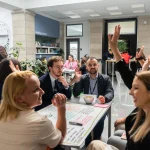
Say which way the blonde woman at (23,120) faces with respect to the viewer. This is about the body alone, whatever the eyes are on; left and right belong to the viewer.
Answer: facing away from the viewer and to the right of the viewer

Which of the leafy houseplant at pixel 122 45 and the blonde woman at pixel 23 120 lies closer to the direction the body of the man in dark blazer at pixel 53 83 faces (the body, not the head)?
the blonde woman

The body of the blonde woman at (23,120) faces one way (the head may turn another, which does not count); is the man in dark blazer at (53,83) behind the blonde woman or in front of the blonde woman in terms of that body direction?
in front

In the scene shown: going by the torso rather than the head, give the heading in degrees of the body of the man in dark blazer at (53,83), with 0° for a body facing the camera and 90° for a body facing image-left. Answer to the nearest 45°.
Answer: approximately 315°

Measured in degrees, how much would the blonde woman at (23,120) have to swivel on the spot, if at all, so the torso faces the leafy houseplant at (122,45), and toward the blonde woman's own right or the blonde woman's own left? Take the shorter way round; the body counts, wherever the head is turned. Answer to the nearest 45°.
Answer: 0° — they already face it

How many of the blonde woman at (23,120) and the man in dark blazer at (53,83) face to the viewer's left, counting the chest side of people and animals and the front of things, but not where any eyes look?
0

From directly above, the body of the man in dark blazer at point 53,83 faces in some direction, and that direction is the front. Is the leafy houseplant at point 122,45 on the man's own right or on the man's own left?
on the man's own left

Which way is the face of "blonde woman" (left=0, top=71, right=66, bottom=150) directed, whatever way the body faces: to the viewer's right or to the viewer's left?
to the viewer's right

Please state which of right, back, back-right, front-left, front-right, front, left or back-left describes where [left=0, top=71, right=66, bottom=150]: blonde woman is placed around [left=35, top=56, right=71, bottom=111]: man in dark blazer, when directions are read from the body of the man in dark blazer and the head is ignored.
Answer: front-right
